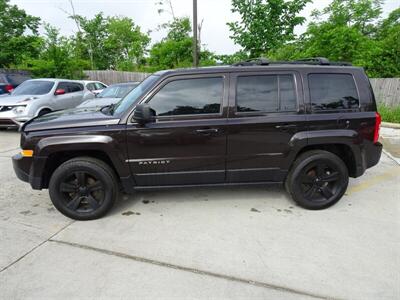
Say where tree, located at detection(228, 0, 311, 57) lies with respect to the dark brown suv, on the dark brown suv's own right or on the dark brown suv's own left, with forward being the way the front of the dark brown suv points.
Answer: on the dark brown suv's own right

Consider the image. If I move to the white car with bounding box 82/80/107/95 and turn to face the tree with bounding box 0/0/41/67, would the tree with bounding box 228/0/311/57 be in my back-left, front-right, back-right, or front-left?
back-right

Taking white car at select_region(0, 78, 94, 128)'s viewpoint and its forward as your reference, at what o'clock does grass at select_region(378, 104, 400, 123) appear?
The grass is roughly at 8 o'clock from the white car.

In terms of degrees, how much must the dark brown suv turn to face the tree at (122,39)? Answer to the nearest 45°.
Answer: approximately 90° to its right

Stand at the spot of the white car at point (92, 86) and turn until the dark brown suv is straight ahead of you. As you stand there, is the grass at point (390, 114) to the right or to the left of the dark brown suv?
left

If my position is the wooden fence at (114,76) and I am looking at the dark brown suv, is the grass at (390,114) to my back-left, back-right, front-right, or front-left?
front-left

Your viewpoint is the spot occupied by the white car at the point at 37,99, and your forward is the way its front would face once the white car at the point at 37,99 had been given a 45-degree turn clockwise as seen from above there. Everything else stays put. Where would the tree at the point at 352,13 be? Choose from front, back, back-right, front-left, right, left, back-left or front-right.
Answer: back

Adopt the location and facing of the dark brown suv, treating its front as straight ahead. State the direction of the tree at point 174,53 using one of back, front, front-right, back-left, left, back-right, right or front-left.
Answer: right

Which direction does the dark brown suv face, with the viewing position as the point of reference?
facing to the left of the viewer

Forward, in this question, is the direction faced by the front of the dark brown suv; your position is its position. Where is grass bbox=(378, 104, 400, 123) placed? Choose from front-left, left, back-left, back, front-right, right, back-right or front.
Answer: back-right

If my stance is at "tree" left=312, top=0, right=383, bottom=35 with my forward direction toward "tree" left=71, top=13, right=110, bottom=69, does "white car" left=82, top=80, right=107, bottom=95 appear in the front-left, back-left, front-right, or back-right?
front-left

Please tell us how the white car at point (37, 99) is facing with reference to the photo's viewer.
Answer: facing the viewer and to the left of the viewer

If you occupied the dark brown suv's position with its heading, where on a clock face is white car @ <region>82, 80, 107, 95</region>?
The white car is roughly at 2 o'clock from the dark brown suv.

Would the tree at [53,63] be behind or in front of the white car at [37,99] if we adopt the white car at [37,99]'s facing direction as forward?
behind

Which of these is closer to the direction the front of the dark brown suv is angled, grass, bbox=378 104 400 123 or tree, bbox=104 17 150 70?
the tree

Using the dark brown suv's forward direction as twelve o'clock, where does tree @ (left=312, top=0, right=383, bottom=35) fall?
The tree is roughly at 4 o'clock from the dark brown suv.
